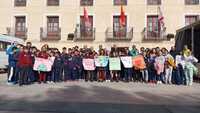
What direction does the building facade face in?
toward the camera

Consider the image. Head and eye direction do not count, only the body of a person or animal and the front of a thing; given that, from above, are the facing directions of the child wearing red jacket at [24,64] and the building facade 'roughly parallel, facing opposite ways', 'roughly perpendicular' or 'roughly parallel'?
roughly parallel

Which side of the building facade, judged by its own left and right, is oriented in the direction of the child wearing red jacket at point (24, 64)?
front

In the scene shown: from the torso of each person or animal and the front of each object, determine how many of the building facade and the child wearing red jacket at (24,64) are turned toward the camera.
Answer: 2

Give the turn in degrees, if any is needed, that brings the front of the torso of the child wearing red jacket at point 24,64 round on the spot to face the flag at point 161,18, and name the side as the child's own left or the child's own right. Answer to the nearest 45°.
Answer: approximately 135° to the child's own left

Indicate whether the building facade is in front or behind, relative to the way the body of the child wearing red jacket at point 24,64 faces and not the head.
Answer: behind

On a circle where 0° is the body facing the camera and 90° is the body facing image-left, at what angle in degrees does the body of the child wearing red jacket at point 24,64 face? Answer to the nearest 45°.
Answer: approximately 0°
